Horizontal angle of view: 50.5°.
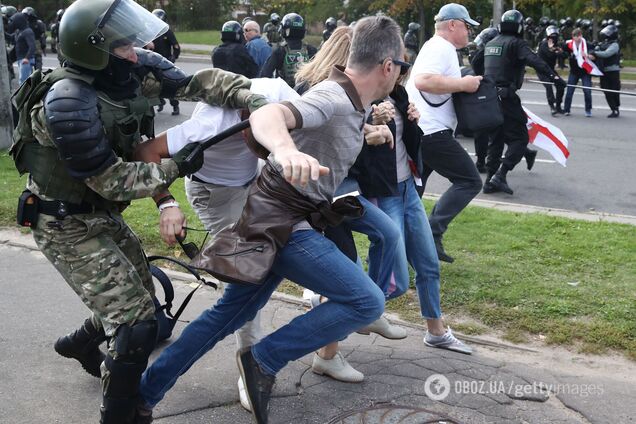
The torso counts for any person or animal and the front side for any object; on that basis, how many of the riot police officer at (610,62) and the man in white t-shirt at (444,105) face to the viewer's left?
1

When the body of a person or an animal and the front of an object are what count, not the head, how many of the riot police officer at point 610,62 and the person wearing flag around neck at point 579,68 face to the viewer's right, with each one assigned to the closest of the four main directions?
0

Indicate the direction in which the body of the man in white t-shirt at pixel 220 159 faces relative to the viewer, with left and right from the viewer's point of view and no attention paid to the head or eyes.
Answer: facing away from the viewer and to the right of the viewer

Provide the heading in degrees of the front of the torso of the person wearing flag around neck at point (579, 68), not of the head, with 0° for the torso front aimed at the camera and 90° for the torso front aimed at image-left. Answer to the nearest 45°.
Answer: approximately 0°

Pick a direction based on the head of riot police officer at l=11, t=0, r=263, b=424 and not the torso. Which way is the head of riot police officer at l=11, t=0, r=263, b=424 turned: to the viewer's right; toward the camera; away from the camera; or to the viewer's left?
to the viewer's right
